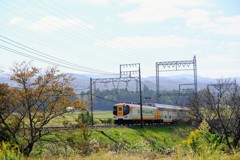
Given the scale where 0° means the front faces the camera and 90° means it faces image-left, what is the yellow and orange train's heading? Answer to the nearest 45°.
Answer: approximately 45°

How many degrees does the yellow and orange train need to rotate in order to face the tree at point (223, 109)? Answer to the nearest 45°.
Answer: approximately 90° to its left
